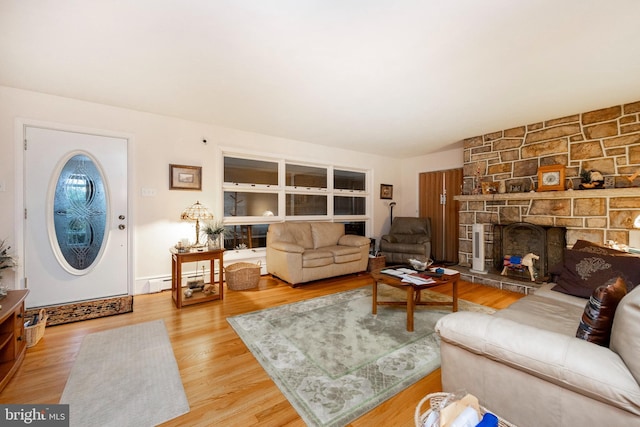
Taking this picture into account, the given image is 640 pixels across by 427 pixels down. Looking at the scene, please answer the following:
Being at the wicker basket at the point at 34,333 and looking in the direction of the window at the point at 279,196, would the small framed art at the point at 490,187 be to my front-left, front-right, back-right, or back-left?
front-right

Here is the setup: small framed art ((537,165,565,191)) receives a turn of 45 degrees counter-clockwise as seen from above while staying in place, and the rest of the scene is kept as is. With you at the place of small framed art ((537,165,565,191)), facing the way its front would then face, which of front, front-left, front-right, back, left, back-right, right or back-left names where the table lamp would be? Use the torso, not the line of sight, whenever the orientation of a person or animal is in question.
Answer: right

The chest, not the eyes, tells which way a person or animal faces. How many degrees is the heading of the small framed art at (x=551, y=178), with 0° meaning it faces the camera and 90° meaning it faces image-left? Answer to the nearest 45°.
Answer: approximately 0°

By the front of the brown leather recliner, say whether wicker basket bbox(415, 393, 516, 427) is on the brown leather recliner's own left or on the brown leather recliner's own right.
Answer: on the brown leather recliner's own left

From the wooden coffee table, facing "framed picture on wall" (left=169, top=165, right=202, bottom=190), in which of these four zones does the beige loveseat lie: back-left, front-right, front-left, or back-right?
front-right

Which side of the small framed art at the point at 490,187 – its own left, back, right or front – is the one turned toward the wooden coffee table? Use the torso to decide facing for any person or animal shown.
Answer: front

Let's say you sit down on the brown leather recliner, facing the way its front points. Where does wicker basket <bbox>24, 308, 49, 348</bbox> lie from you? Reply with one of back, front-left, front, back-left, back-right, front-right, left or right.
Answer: front

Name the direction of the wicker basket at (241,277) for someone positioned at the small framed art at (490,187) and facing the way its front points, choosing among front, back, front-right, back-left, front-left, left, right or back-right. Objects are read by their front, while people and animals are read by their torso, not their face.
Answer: front-right

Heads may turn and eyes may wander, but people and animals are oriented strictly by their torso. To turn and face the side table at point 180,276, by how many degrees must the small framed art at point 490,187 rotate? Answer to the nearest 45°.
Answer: approximately 45° to its right

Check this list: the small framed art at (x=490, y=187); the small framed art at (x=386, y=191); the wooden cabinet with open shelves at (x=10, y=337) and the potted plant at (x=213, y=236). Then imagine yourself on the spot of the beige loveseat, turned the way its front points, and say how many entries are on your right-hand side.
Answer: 2

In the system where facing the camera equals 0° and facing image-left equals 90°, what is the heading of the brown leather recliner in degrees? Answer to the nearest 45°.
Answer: approximately 45°

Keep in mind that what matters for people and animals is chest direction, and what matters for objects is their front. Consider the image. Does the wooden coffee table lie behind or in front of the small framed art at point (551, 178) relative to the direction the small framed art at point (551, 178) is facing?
in front
